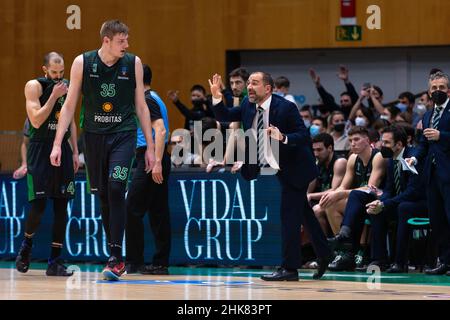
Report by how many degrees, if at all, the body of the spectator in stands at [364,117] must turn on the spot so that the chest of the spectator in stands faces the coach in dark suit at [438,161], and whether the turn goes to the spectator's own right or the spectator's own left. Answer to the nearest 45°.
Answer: approximately 45° to the spectator's own left

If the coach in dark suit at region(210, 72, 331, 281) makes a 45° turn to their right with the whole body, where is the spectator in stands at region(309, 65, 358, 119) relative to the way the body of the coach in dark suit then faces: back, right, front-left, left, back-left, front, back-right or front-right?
right

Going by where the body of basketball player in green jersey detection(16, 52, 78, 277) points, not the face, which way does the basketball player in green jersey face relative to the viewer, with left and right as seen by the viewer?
facing the viewer and to the right of the viewer

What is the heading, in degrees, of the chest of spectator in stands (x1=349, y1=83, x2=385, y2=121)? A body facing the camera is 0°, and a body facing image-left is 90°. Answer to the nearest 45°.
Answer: approximately 45°

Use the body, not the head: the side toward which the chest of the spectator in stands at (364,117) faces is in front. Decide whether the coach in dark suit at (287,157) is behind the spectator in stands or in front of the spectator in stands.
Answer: in front

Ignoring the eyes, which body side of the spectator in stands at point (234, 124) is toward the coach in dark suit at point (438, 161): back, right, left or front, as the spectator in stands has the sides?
left

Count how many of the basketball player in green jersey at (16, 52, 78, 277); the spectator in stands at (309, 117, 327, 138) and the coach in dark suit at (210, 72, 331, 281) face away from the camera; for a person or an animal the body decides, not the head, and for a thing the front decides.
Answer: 0

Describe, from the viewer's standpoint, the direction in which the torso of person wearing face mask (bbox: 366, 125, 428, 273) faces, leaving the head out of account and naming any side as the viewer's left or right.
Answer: facing the viewer and to the left of the viewer

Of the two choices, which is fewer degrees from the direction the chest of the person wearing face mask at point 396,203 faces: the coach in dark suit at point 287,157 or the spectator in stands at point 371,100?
the coach in dark suit
